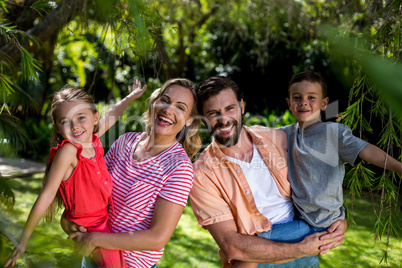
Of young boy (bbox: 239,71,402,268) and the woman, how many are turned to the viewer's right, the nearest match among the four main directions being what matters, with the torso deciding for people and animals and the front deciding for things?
0

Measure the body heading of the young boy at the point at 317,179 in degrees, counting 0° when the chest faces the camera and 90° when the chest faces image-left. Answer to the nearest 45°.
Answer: approximately 45°

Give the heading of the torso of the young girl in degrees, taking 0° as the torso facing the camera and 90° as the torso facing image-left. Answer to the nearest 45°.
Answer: approximately 315°

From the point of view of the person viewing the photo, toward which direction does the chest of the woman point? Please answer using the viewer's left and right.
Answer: facing the viewer and to the left of the viewer
